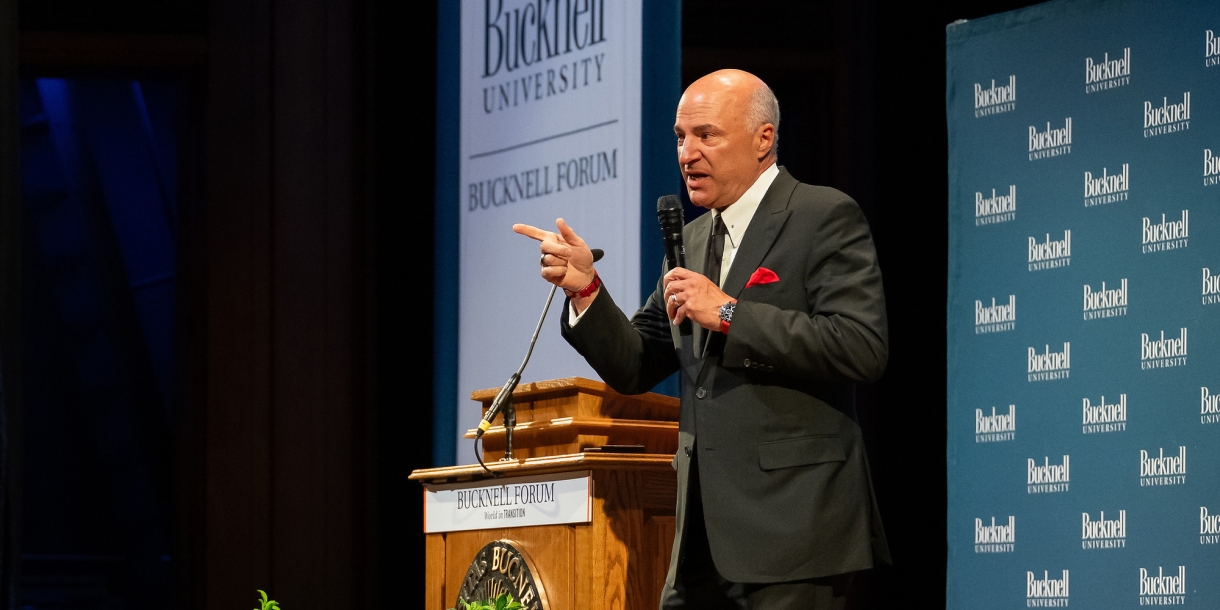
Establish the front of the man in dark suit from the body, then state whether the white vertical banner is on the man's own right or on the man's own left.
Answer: on the man's own right

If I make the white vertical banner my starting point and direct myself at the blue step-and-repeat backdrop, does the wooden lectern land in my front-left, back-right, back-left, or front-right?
front-right

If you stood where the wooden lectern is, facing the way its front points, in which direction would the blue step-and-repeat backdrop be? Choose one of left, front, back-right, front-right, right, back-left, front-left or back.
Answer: back

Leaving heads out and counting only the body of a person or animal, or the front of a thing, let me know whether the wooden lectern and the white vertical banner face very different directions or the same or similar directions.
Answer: same or similar directions

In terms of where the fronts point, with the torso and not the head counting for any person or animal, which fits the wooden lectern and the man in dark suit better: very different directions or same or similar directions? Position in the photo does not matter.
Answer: same or similar directions

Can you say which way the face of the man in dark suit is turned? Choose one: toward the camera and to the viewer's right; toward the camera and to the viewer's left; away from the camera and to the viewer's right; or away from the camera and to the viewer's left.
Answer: toward the camera and to the viewer's left

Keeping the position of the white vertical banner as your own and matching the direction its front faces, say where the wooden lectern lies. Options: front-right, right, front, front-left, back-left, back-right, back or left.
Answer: front-left

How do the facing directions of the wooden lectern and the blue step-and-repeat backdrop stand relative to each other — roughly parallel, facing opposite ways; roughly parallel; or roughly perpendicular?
roughly parallel

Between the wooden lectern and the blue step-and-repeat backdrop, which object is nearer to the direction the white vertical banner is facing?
the wooden lectern

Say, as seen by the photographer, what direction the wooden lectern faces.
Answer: facing the viewer and to the left of the viewer

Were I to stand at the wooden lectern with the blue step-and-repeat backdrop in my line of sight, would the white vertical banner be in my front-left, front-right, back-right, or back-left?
front-left

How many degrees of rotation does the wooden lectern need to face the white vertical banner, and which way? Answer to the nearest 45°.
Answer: approximately 135° to its right

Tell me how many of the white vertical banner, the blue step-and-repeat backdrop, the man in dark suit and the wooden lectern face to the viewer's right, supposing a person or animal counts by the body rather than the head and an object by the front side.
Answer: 0

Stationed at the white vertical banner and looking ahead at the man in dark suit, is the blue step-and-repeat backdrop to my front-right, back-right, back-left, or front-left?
front-left
